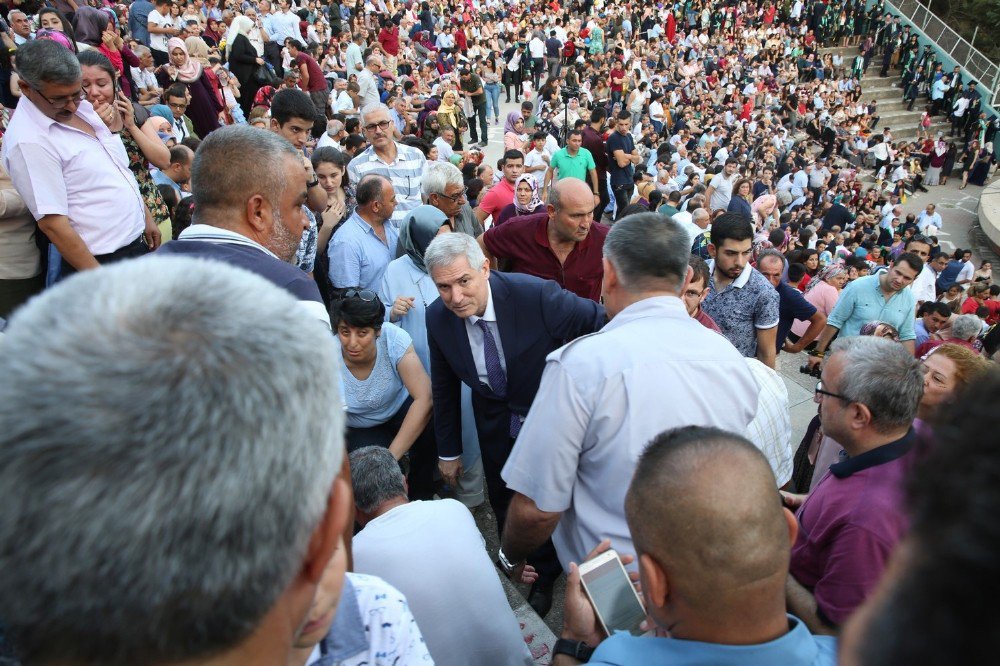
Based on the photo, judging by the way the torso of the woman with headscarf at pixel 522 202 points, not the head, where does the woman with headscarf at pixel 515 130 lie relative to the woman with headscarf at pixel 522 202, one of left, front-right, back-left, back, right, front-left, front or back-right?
back

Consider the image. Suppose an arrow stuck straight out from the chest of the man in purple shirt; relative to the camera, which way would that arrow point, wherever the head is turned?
to the viewer's left

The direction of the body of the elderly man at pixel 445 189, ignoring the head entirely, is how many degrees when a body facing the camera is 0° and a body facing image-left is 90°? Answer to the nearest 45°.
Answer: approximately 315°

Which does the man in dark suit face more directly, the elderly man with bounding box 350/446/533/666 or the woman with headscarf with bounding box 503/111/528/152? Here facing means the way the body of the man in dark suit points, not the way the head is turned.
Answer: the elderly man

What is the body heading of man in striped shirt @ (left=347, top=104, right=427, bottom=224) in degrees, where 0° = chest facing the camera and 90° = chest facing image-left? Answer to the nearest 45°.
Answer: approximately 0°

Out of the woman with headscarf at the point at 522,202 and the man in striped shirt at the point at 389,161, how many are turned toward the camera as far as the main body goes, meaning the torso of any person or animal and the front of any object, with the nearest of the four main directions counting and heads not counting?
2

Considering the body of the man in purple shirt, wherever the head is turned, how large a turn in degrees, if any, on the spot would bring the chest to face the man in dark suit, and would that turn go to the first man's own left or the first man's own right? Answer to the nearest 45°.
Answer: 0° — they already face them
